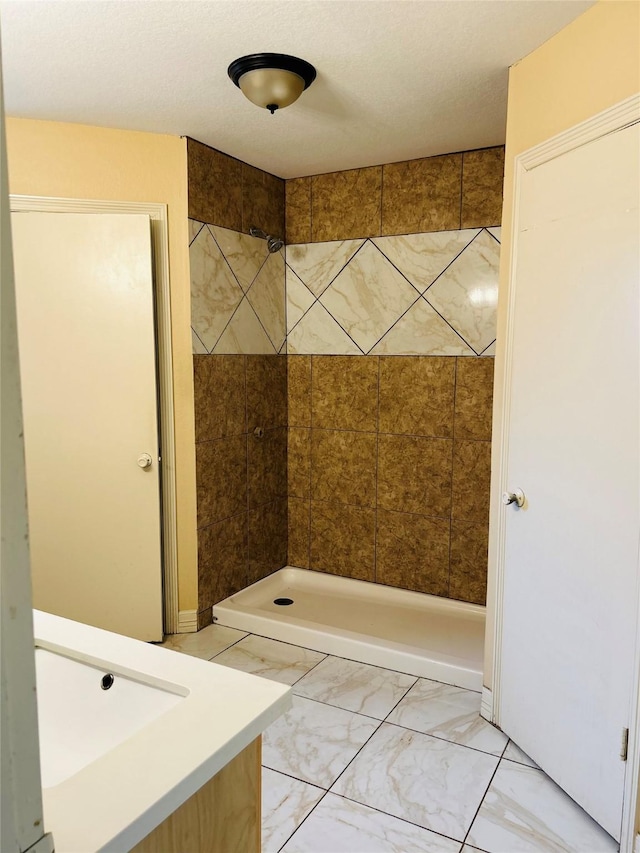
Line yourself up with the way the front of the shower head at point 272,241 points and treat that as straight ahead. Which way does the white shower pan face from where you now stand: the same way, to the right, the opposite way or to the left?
to the right

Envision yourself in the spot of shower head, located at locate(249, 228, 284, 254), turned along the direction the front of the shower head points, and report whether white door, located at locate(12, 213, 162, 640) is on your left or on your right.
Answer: on your right

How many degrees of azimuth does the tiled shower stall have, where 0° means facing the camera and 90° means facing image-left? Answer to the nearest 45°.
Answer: approximately 45°

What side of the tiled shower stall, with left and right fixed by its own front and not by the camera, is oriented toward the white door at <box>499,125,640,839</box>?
left

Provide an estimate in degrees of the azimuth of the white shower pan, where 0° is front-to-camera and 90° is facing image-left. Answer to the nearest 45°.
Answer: approximately 45°

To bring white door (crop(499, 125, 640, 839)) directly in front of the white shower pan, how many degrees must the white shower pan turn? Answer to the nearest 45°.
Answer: approximately 90° to its left
